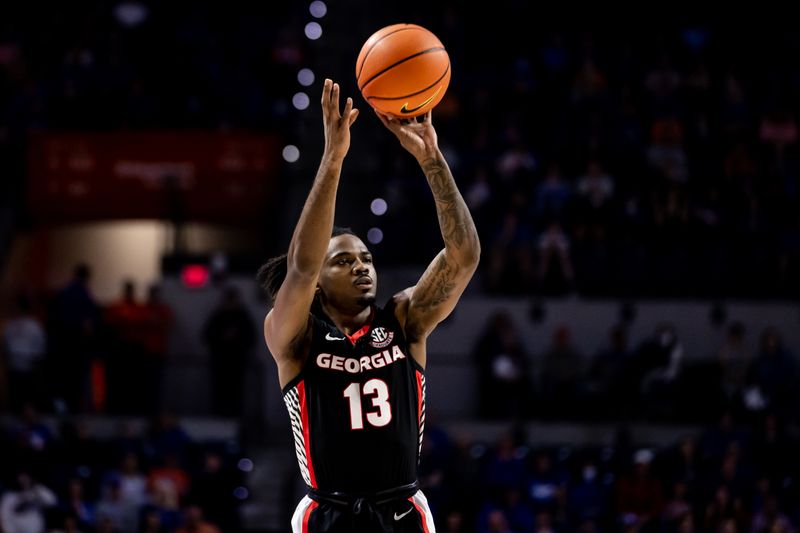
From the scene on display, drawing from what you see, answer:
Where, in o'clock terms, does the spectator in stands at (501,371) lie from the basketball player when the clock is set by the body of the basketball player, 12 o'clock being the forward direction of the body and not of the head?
The spectator in stands is roughly at 6 o'clock from the basketball player.

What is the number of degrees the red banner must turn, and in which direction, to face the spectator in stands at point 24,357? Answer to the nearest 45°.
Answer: approximately 45° to its right

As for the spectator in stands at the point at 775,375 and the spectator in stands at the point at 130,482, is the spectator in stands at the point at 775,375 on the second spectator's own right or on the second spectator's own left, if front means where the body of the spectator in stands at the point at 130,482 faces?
on the second spectator's own left

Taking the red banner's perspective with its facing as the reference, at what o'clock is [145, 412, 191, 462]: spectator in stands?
The spectator in stands is roughly at 12 o'clock from the red banner.

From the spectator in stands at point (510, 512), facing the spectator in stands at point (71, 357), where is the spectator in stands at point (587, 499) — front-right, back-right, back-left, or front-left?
back-right

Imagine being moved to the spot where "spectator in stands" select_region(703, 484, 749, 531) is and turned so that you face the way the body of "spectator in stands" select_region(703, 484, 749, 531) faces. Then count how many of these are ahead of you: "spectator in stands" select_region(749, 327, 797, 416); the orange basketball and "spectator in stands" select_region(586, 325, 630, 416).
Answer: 1

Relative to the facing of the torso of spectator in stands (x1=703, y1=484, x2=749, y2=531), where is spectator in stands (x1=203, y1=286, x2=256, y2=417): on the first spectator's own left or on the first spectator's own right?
on the first spectator's own right
